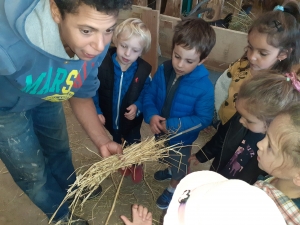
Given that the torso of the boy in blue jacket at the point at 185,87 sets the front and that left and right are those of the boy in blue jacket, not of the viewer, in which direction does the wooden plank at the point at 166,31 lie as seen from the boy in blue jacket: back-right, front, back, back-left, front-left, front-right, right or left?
back-right

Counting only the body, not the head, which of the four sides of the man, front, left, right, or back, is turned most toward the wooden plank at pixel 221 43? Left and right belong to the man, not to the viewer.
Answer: left

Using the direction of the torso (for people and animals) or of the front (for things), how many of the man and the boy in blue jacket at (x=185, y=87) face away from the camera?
0

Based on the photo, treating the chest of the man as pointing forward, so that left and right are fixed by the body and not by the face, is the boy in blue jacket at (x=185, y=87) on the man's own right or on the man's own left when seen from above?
on the man's own left

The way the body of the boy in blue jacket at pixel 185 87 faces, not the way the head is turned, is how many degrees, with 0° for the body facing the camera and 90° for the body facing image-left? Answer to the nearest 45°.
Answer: approximately 45°

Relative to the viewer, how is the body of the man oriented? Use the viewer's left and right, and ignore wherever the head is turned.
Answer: facing the viewer and to the right of the viewer

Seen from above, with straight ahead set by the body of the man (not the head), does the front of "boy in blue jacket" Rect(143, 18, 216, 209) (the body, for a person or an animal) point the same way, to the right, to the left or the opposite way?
to the right

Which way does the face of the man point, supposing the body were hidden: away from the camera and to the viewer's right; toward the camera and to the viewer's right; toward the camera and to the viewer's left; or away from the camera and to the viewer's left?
toward the camera and to the viewer's right

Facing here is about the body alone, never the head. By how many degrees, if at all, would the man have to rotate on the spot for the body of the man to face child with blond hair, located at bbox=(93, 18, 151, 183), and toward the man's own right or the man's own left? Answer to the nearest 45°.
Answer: approximately 90° to the man's own left

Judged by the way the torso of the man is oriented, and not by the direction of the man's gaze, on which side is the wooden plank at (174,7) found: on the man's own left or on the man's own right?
on the man's own left

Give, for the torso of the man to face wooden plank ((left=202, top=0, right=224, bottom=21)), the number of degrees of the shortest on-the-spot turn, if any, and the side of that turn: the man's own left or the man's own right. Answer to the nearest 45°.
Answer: approximately 90° to the man's own left
